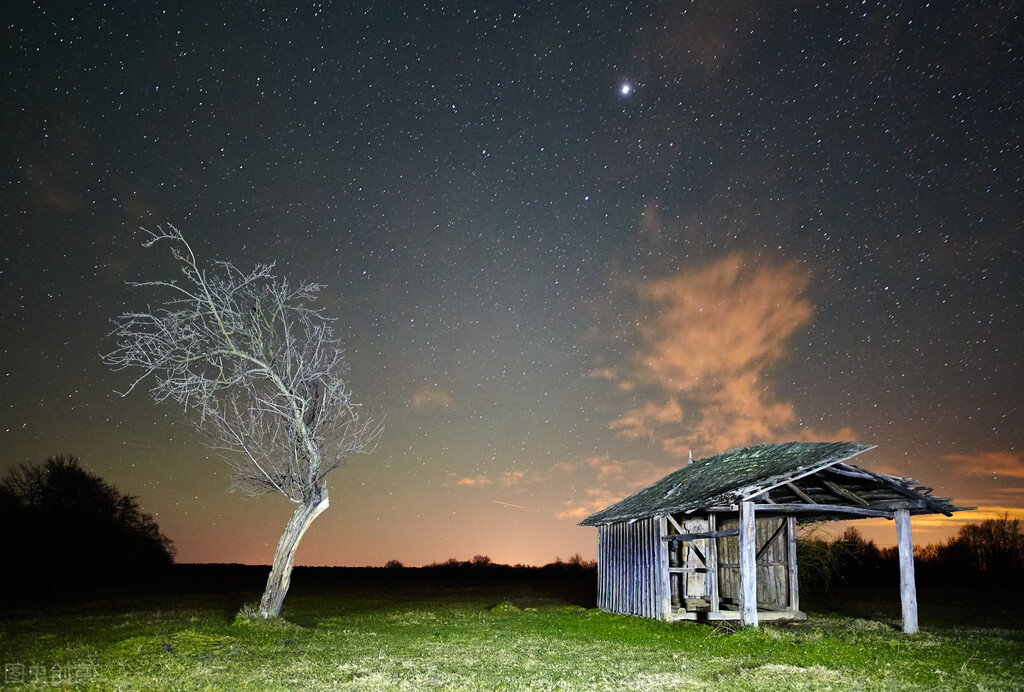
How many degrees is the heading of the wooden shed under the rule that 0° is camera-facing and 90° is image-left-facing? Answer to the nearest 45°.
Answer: approximately 315°

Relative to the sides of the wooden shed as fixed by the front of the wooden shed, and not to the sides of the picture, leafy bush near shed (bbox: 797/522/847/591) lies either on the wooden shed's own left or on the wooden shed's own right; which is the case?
on the wooden shed's own left
